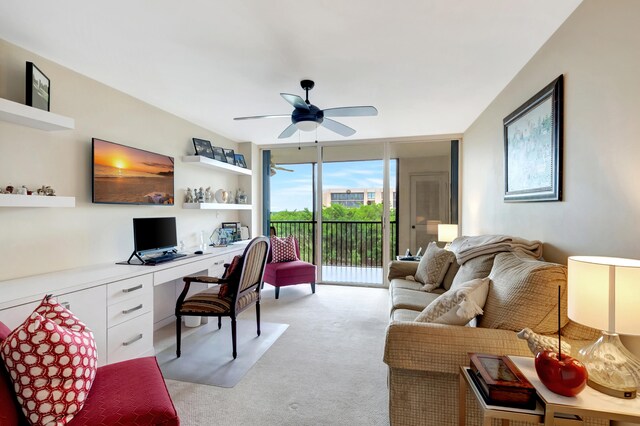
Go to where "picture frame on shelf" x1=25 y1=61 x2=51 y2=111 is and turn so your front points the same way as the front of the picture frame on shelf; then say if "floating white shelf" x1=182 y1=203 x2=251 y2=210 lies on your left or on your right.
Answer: on your left

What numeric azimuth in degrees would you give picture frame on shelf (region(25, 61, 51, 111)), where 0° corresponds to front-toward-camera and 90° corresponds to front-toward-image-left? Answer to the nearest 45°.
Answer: approximately 315°

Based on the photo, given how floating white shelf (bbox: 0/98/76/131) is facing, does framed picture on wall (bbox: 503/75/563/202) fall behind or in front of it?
in front

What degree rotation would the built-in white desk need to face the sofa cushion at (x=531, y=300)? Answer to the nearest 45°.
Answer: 0° — it already faces it

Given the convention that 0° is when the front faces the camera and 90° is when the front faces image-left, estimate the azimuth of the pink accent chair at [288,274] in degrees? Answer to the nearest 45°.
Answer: approximately 315°

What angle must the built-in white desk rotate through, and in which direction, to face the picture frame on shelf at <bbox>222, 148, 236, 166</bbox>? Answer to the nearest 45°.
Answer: approximately 90° to its left
